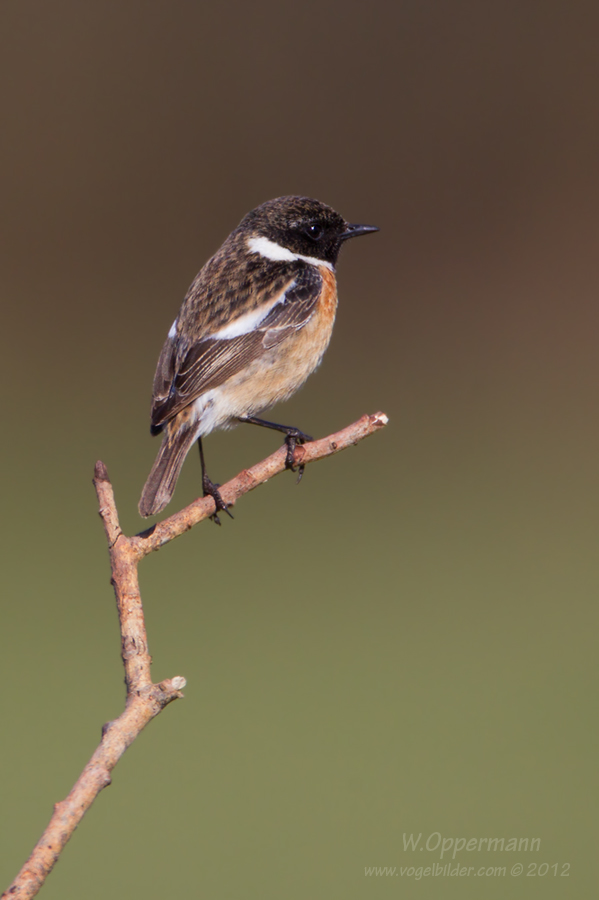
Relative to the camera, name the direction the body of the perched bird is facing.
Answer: to the viewer's right
